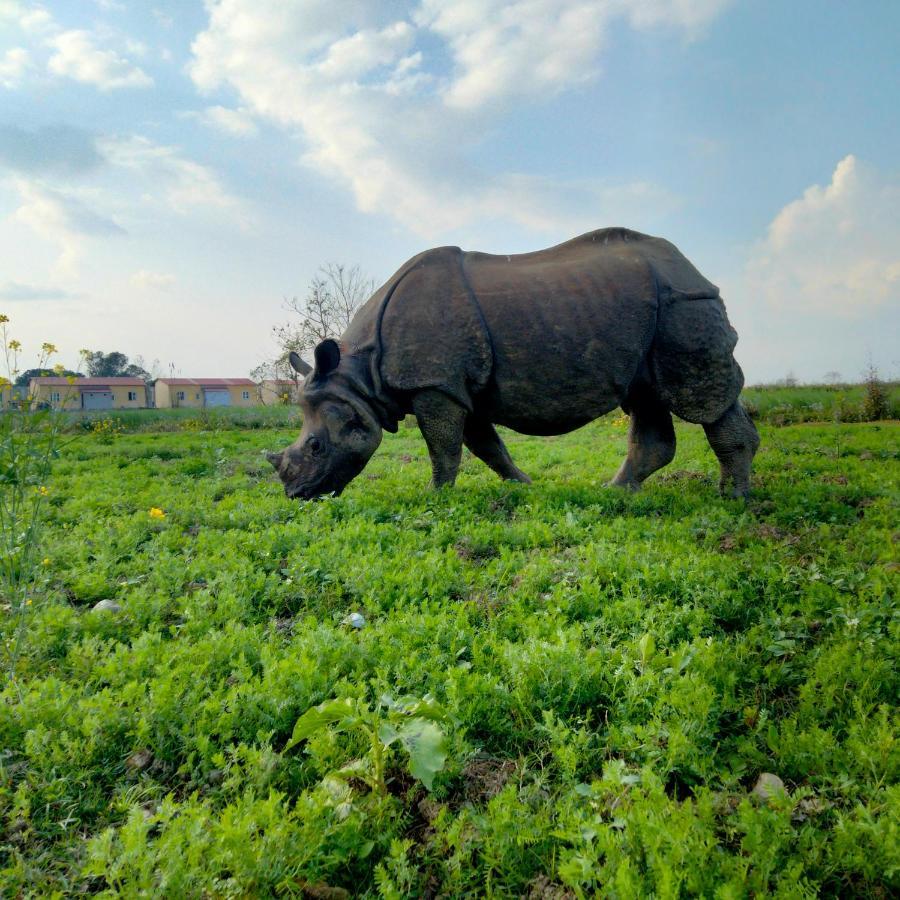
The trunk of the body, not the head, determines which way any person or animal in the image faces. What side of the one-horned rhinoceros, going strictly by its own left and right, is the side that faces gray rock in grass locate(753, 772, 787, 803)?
left

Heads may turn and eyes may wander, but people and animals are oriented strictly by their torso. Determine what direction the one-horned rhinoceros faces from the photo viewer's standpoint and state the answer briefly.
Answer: facing to the left of the viewer

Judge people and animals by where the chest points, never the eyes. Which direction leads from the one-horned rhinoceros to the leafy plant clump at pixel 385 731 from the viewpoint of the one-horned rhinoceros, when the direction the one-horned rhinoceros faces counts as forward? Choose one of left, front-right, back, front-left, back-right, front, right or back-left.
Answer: left

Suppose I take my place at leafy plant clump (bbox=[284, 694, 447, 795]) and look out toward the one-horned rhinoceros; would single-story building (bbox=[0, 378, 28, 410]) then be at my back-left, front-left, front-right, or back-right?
front-left

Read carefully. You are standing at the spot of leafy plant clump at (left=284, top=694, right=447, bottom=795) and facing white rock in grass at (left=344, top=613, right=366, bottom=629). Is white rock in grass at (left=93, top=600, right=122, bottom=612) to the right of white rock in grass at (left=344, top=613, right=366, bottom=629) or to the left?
left

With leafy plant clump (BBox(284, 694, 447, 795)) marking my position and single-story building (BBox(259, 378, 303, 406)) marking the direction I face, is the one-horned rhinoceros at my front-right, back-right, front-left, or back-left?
front-right

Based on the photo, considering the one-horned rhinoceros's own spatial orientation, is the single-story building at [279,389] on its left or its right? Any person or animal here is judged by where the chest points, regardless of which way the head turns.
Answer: on its right

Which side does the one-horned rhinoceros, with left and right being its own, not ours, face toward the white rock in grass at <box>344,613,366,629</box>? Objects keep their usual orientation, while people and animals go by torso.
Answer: left
